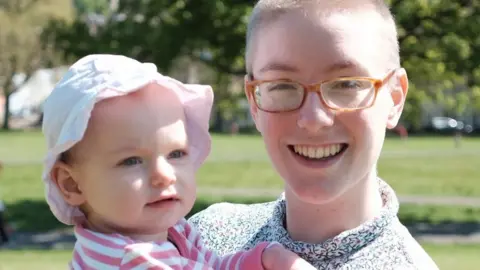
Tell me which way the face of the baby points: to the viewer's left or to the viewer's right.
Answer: to the viewer's right

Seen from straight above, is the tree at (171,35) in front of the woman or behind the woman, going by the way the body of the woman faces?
behind

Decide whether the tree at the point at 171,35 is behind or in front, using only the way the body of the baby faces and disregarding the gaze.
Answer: behind

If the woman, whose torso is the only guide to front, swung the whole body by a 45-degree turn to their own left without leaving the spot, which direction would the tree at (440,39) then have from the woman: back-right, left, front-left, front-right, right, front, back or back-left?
back-left

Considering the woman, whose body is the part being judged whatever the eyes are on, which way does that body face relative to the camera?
toward the camera

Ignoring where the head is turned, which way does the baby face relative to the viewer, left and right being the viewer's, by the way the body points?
facing the viewer and to the right of the viewer
